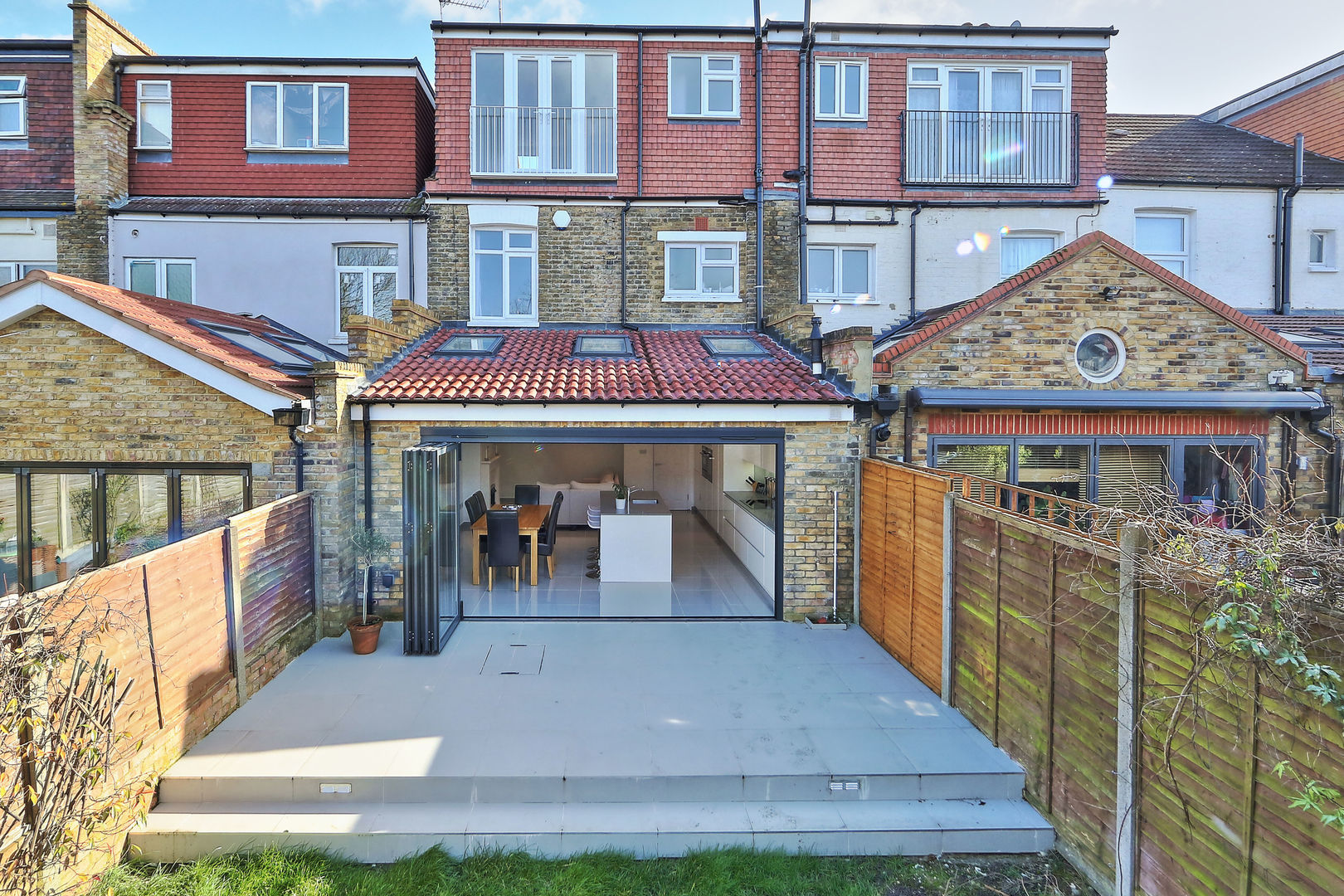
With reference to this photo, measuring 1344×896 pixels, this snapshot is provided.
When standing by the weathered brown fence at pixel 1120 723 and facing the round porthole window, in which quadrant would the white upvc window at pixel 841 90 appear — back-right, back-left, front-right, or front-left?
front-left

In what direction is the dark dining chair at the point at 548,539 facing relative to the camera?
to the viewer's left

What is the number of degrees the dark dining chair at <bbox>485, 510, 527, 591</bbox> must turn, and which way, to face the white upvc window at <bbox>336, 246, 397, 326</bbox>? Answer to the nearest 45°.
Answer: approximately 45° to its left

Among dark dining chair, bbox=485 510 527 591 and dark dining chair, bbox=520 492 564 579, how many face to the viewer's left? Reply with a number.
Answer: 1

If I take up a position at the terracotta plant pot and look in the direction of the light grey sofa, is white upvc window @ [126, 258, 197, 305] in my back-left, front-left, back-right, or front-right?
front-left

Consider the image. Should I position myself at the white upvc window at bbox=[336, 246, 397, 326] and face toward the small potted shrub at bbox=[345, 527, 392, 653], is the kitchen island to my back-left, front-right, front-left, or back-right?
front-left

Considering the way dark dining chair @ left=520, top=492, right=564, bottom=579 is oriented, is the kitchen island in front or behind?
behind

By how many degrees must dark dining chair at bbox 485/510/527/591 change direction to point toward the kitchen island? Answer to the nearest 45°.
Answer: approximately 90° to its right

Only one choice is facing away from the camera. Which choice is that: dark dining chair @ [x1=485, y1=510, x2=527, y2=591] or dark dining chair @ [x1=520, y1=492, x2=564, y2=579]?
dark dining chair @ [x1=485, y1=510, x2=527, y2=591]

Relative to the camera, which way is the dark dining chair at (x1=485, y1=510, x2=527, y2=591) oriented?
away from the camera

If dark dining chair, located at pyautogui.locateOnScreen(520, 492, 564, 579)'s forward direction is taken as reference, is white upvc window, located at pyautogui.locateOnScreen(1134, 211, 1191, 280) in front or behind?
behind

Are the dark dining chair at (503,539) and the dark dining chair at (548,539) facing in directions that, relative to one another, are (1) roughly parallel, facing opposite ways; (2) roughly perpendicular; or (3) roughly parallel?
roughly perpendicular
